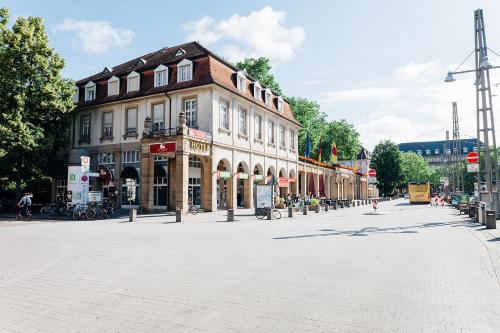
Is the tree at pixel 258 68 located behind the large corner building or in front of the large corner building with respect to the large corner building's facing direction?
behind

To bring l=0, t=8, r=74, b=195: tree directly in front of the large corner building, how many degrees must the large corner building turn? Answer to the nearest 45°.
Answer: approximately 45° to its right

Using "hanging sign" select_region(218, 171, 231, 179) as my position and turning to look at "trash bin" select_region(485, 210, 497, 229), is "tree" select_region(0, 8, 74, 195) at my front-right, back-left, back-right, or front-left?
back-right

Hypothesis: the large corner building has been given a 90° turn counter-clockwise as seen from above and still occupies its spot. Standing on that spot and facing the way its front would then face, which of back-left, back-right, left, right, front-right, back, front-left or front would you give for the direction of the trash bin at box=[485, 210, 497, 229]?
right

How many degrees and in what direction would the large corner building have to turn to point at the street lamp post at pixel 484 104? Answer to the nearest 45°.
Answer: approximately 90° to its left
